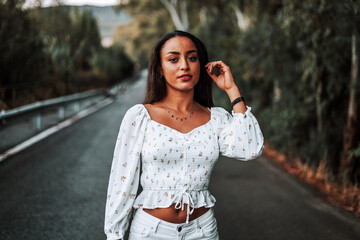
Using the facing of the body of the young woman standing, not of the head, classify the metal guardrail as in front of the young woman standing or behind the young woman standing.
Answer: behind

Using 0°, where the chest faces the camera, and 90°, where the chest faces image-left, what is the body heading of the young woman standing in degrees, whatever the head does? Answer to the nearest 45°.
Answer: approximately 0°
